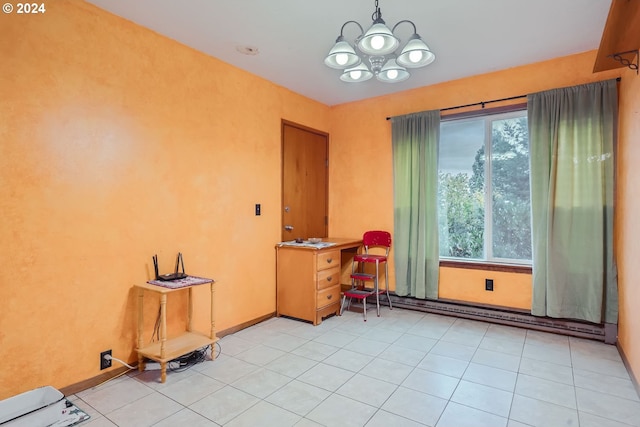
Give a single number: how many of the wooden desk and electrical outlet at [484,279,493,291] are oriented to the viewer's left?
0

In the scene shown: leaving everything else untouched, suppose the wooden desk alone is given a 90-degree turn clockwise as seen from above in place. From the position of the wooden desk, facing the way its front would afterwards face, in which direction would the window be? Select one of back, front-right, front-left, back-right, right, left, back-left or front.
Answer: back-left

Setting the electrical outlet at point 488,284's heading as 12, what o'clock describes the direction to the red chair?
The red chair is roughly at 3 o'clock from the electrical outlet.

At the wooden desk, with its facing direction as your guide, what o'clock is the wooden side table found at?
The wooden side table is roughly at 3 o'clock from the wooden desk.

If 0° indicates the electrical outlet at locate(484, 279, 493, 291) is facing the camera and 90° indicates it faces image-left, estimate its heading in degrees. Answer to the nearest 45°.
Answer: approximately 0°
